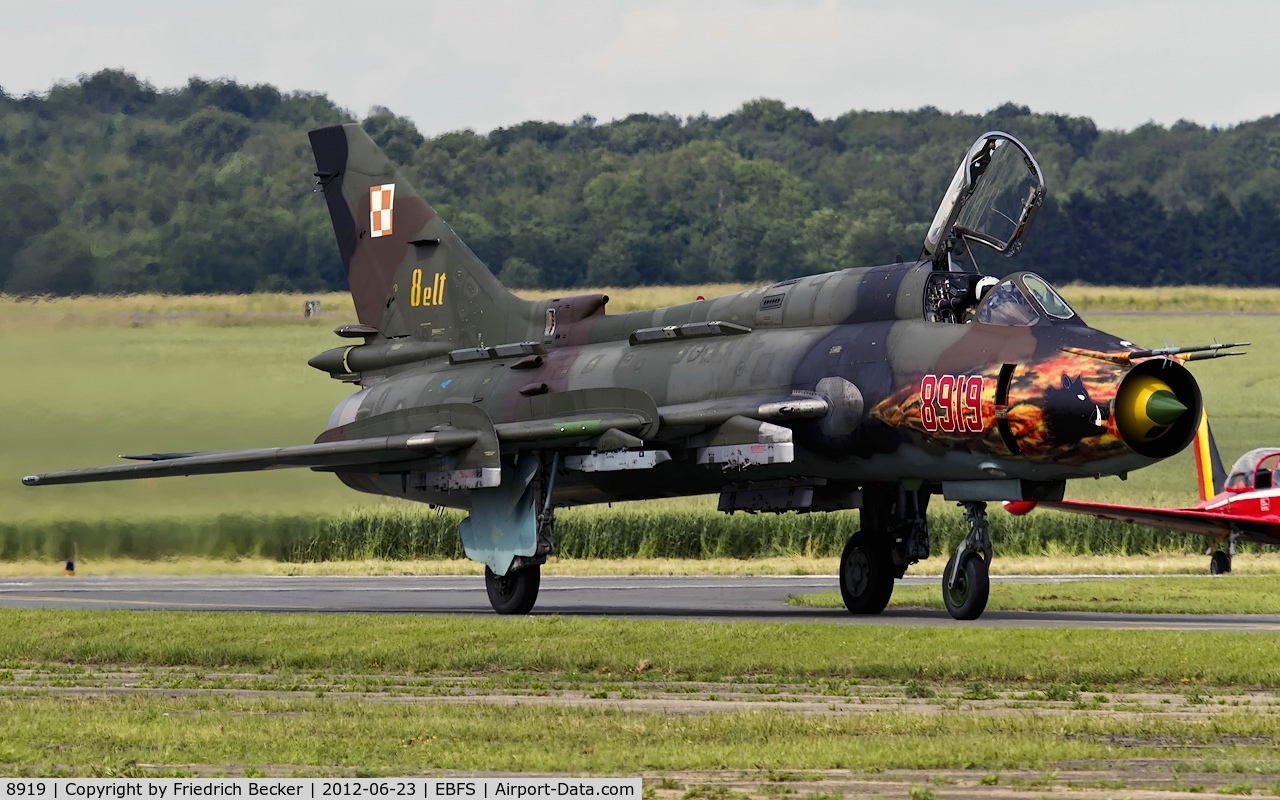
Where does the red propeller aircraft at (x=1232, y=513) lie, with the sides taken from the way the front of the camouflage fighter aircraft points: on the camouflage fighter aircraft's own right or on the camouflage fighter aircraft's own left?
on the camouflage fighter aircraft's own left

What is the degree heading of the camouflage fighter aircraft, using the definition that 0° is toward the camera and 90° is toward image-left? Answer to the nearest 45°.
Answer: approximately 315°

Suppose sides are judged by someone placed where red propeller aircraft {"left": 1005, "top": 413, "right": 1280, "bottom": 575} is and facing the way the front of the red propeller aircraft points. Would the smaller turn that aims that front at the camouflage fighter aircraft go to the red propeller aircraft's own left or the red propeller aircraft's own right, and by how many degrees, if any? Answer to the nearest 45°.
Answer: approximately 90° to the red propeller aircraft's own right
